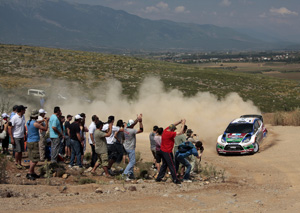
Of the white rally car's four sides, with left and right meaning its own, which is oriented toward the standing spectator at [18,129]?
front

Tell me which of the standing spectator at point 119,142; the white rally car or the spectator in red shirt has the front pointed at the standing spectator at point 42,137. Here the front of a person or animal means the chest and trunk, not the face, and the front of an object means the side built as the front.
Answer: the white rally car

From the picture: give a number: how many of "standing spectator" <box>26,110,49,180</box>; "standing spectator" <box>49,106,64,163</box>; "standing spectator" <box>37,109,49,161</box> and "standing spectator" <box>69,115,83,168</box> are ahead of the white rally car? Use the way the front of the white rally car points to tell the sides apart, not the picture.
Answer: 4

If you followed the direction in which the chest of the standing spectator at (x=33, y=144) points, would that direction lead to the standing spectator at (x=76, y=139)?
yes

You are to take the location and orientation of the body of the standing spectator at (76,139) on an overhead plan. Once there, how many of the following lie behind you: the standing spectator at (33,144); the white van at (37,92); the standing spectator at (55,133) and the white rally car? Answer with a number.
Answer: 2

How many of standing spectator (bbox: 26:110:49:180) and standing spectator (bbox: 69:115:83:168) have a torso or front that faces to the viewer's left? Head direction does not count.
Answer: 0

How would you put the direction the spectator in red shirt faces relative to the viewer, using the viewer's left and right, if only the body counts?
facing away from the viewer and to the right of the viewer

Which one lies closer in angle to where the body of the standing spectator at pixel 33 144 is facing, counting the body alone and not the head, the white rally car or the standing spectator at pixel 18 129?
the white rally car

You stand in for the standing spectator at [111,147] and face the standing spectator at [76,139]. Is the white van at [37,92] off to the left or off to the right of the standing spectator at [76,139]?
right

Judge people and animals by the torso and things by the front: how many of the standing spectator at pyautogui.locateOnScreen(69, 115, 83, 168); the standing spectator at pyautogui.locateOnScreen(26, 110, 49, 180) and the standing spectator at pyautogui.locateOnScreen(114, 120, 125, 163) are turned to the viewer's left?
0

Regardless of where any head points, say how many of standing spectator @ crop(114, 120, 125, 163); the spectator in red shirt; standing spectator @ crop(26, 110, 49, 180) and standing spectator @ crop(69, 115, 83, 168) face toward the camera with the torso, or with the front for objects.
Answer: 0

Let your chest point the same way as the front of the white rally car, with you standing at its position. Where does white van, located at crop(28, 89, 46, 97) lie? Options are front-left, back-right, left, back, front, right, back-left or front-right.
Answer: right

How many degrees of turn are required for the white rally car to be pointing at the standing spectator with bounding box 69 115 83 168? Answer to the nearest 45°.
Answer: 0° — it already faces them

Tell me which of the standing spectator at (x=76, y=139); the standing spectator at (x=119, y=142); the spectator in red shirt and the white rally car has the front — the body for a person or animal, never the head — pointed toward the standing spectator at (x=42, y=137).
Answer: the white rally car
